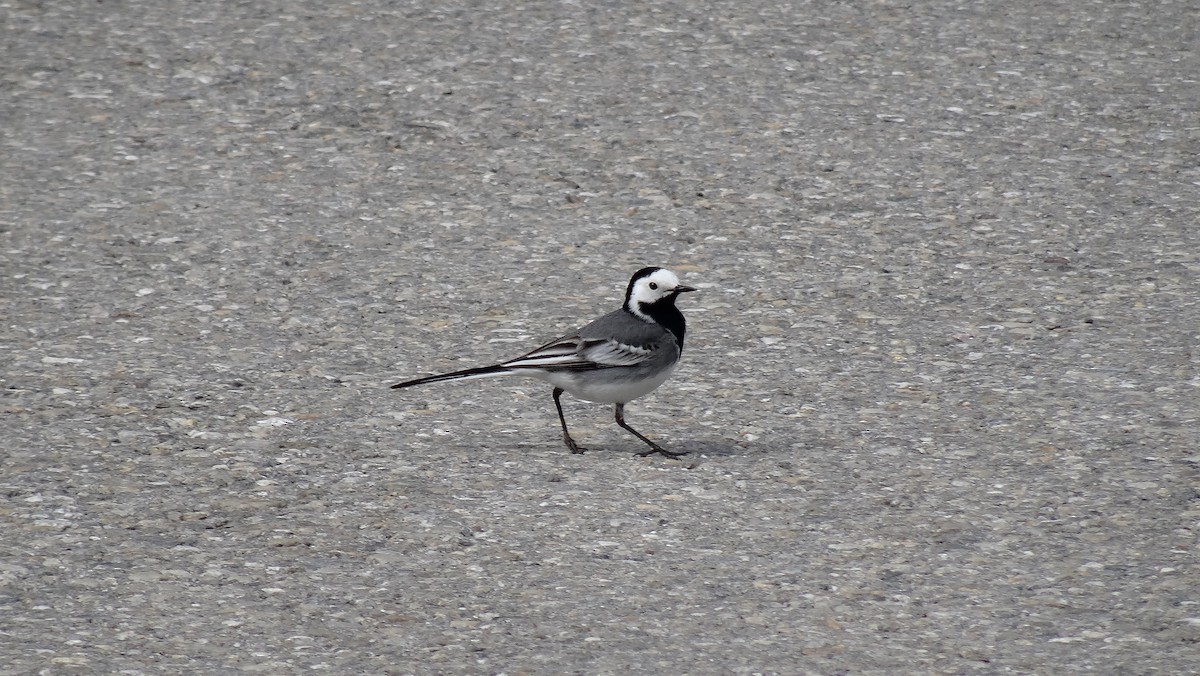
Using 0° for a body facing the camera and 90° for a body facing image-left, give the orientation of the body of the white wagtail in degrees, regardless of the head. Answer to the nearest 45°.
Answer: approximately 270°
